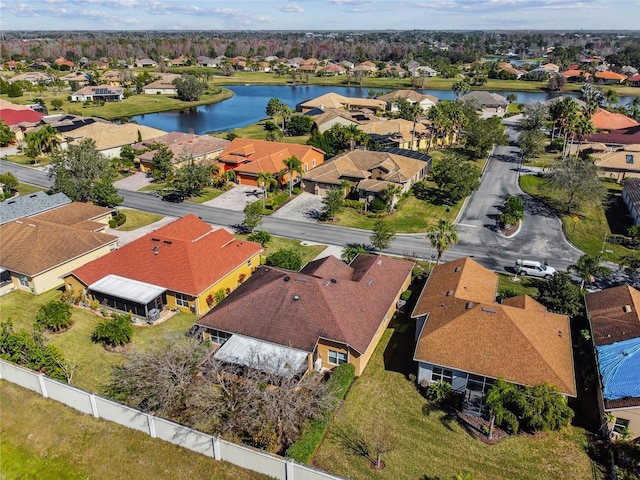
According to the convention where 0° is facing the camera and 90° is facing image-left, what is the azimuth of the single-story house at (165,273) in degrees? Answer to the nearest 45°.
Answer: approximately 225°

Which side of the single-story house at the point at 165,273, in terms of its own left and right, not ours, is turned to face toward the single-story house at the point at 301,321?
right

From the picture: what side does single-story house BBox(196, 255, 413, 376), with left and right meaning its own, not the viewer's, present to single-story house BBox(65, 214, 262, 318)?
left

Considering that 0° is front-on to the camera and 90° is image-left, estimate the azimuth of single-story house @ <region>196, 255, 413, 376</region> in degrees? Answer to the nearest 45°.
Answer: approximately 225°

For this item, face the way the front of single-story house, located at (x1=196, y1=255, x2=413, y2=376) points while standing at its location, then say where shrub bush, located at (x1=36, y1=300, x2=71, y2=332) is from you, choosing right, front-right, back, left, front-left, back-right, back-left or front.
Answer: back-left

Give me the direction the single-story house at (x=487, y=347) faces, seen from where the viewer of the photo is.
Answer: facing away from the viewer

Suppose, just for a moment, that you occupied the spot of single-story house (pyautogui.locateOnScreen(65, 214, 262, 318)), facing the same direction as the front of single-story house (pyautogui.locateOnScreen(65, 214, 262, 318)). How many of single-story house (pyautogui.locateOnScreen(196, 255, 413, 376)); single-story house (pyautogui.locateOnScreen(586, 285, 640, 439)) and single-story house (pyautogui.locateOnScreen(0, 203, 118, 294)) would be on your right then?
2

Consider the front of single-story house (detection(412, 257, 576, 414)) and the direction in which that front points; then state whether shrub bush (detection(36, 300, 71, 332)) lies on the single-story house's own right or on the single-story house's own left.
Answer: on the single-story house's own left

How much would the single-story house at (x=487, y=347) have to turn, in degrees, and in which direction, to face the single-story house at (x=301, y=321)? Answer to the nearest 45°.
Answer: approximately 90° to its left
